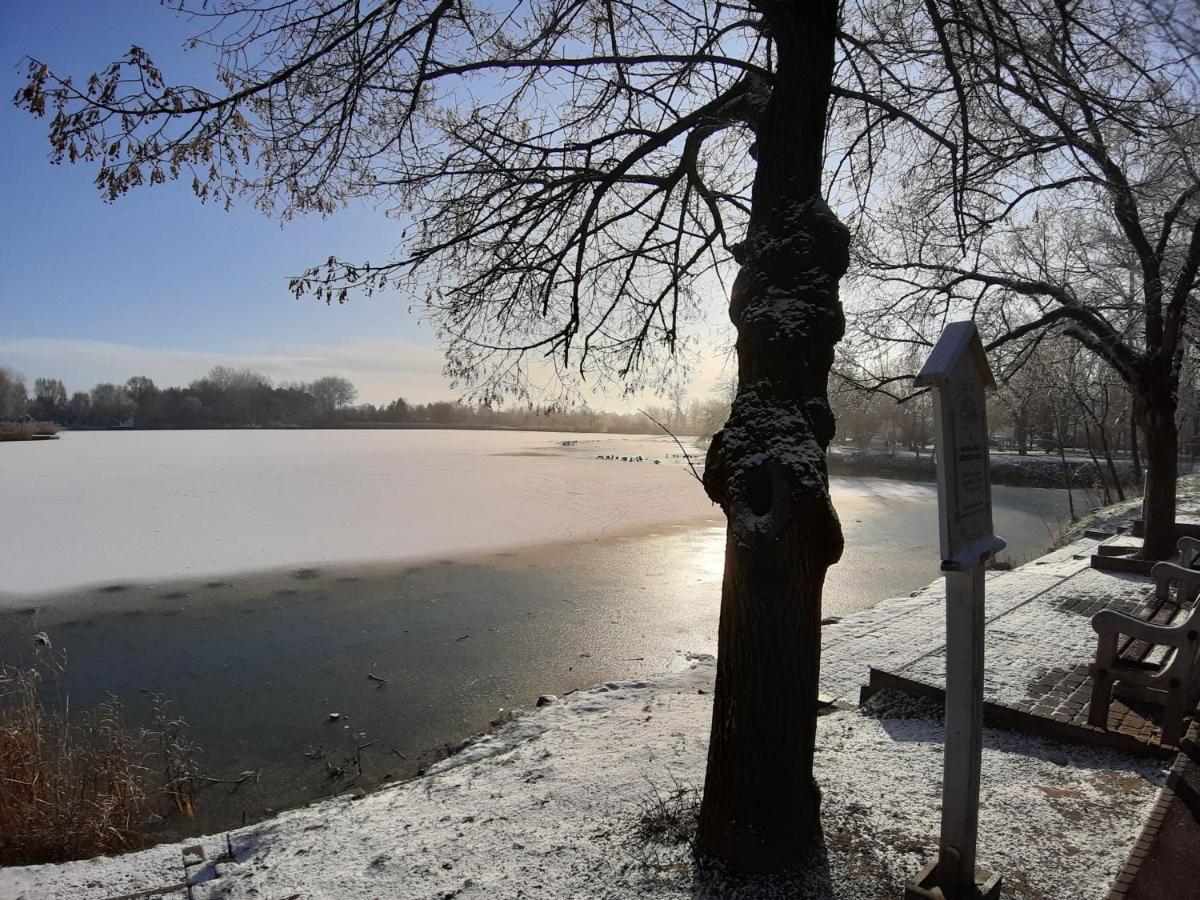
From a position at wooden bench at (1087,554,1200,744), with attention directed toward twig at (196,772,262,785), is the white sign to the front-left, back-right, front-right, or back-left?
front-left

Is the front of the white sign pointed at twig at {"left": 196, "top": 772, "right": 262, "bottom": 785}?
no

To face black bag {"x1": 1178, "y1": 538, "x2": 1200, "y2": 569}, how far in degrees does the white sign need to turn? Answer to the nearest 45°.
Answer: approximately 135° to its left

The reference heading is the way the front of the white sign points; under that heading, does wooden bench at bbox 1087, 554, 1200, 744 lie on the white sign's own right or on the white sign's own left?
on the white sign's own left
